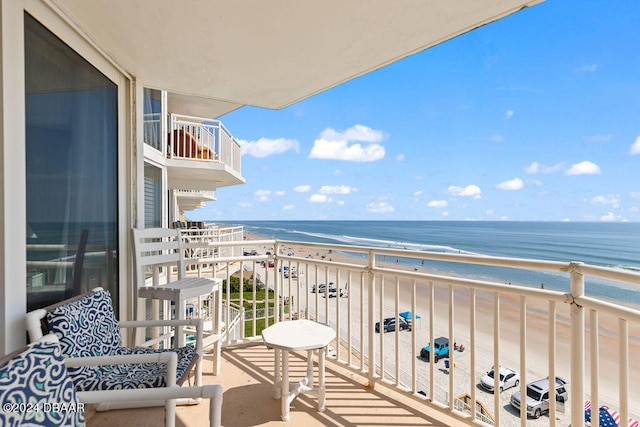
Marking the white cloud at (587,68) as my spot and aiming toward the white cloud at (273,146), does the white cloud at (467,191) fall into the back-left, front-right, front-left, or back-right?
front-right

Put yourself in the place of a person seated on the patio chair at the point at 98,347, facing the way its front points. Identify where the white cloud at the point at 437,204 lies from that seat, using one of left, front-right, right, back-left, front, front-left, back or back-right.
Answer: left

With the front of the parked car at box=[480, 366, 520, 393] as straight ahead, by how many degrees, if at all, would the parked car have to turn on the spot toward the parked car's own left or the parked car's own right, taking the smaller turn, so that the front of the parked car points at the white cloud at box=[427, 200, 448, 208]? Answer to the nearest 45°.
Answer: approximately 135° to the parked car's own right

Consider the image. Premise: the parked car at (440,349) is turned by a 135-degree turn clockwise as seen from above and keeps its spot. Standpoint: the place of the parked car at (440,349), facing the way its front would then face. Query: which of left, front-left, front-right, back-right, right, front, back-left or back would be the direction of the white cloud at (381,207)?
front

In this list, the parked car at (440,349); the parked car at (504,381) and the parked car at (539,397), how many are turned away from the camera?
0

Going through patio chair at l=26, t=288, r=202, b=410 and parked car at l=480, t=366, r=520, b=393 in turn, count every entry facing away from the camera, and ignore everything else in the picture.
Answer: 0

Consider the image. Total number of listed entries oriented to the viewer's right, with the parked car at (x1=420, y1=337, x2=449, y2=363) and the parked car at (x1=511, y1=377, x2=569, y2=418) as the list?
0

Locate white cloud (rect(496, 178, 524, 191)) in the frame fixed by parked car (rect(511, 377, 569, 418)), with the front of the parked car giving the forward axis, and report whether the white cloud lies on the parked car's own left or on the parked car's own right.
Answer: on the parked car's own right

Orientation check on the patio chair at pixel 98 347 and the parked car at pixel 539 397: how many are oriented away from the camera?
0

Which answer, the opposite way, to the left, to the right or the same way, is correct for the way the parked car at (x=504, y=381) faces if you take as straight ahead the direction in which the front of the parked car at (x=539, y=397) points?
the same way

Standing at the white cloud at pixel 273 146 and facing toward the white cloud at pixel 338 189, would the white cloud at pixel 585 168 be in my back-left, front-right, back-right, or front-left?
front-right

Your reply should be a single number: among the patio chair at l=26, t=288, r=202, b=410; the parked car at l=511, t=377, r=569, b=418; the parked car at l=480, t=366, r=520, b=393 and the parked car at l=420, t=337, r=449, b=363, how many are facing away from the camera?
0

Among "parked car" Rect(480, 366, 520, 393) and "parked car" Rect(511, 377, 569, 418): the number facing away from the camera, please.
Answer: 0

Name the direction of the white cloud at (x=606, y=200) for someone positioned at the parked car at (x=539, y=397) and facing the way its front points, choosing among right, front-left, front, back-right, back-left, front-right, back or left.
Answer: back-right

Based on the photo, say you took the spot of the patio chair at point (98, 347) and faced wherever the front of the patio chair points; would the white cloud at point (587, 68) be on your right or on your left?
on your left
